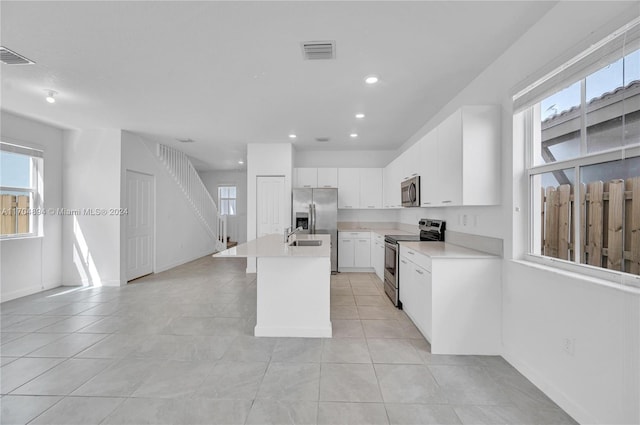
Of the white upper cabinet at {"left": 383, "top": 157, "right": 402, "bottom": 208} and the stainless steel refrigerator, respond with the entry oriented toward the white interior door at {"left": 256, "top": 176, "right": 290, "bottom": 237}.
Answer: the white upper cabinet

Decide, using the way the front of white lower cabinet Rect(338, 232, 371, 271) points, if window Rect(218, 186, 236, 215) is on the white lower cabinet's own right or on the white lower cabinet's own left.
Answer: on the white lower cabinet's own right

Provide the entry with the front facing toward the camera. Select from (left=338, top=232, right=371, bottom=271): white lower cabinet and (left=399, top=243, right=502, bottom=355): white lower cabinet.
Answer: (left=338, top=232, right=371, bottom=271): white lower cabinet

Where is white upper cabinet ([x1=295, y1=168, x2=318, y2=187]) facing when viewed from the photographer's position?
facing the viewer

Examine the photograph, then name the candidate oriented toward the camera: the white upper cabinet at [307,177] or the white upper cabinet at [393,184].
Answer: the white upper cabinet at [307,177]

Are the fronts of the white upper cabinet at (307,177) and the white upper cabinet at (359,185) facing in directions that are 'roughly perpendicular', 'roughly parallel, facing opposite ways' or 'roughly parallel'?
roughly parallel

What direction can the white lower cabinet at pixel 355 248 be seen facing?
toward the camera

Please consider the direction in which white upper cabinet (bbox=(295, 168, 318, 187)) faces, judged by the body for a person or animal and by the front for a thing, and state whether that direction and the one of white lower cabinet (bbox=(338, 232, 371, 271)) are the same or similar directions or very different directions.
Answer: same or similar directions

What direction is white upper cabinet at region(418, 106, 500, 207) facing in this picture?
to the viewer's left

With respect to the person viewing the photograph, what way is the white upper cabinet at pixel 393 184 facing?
facing to the left of the viewer

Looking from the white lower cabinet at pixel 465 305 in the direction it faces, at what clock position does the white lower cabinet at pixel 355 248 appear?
the white lower cabinet at pixel 355 248 is roughly at 2 o'clock from the white lower cabinet at pixel 465 305.

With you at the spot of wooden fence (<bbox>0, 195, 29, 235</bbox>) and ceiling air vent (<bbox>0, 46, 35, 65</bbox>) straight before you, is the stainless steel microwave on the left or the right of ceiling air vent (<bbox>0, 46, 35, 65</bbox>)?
left

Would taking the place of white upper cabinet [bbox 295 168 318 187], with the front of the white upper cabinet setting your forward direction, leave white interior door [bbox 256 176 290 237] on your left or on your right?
on your right

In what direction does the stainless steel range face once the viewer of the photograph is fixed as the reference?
facing to the left of the viewer

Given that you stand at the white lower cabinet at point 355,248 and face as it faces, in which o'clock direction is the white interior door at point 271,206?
The white interior door is roughly at 3 o'clock from the white lower cabinet.

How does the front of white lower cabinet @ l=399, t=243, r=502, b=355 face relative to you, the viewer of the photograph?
facing to the left of the viewer

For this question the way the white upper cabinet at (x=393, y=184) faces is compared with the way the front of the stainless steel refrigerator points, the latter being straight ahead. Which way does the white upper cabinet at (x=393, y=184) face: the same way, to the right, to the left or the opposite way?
to the right

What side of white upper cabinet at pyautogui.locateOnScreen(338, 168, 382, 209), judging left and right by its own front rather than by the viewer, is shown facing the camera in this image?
front

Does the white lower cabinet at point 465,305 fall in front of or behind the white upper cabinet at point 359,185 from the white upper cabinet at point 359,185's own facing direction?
in front
